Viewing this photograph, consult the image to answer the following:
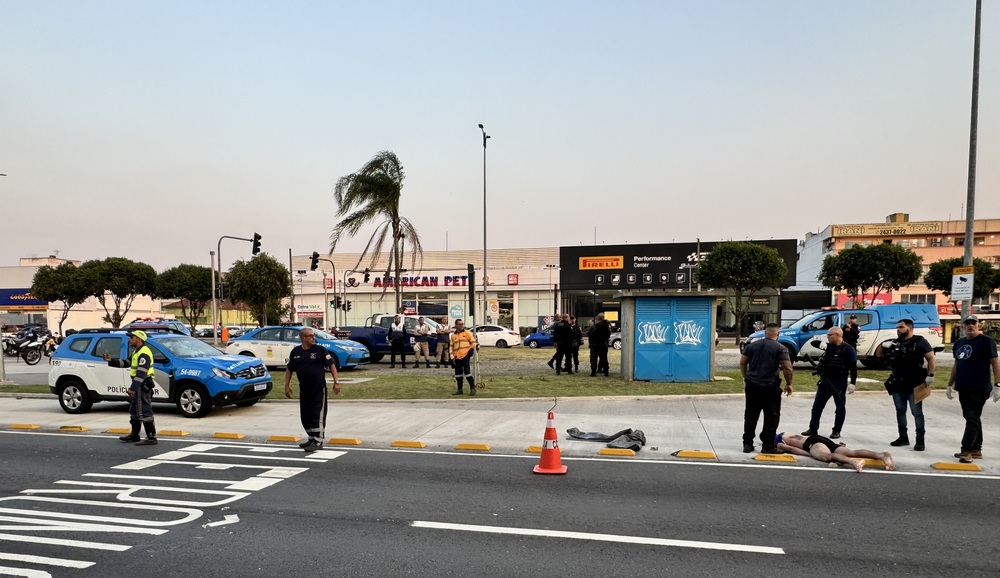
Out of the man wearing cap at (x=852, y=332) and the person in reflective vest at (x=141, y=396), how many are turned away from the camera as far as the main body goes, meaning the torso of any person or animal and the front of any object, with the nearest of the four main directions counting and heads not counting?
0

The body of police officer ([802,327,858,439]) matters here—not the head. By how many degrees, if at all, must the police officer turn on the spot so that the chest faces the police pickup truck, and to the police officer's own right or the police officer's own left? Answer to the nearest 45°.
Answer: approximately 135° to the police officer's own right

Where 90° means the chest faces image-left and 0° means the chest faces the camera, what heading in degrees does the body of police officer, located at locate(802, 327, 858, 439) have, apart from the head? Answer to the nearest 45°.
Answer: approximately 45°

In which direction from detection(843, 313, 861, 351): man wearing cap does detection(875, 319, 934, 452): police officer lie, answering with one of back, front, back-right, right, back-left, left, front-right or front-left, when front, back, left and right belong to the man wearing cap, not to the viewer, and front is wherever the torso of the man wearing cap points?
front-left

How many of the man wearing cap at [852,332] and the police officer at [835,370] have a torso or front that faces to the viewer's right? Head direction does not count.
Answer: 0
